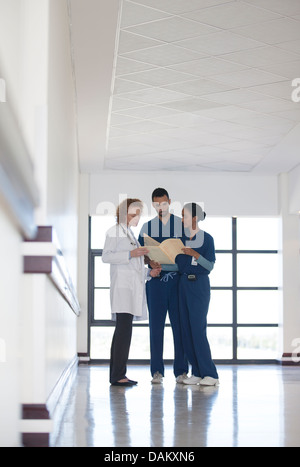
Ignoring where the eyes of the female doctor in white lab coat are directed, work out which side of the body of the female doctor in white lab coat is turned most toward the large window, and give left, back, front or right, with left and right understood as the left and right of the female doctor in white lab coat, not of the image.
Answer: left

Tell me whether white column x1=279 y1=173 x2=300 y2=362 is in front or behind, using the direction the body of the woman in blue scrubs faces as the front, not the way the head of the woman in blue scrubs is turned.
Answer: behind

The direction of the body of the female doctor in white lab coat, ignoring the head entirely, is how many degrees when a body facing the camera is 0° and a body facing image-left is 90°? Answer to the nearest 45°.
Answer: approximately 270°

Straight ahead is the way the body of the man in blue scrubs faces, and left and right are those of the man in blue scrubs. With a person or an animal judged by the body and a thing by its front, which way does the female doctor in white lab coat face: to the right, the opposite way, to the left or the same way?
to the left

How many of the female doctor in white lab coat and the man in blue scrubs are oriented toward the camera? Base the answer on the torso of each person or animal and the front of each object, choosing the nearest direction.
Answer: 1

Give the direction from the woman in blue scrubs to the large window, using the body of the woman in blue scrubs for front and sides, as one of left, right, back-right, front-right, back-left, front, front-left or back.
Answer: back-right

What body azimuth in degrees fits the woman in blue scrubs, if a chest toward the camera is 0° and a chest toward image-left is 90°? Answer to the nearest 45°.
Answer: approximately 45°
